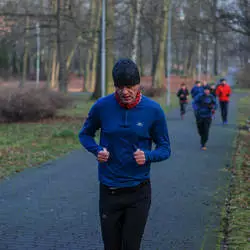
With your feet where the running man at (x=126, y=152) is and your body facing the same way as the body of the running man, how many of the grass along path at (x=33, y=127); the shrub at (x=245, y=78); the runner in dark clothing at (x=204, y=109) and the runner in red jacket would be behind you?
4

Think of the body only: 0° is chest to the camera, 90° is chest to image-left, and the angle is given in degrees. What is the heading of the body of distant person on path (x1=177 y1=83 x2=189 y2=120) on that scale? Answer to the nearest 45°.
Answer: approximately 0°

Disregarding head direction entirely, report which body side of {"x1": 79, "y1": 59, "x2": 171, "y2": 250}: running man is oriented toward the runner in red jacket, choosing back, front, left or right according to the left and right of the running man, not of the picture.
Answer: back

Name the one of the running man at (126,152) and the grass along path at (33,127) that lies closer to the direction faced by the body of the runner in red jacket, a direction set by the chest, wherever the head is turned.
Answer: the running man

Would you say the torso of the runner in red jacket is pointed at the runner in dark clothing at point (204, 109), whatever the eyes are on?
yes

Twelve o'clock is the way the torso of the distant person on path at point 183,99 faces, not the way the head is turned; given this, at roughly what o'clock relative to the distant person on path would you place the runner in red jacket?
The runner in red jacket is roughly at 11 o'clock from the distant person on path.

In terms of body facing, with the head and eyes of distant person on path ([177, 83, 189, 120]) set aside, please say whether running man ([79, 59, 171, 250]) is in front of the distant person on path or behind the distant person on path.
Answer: in front

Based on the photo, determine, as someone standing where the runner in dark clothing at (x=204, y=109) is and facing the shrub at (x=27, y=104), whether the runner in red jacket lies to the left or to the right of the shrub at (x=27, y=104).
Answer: right

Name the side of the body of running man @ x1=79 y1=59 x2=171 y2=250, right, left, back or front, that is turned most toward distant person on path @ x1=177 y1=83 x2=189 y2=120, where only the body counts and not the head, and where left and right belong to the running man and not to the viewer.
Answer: back

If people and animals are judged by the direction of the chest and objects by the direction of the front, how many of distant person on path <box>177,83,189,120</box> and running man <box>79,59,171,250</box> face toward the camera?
2

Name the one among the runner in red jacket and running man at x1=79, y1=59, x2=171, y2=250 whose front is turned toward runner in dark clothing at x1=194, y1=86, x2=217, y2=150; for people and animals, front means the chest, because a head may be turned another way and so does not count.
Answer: the runner in red jacket
